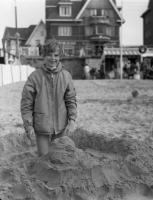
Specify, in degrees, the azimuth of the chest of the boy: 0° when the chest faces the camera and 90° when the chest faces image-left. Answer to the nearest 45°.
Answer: approximately 0°

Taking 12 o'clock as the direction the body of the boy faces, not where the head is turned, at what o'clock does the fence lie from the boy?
The fence is roughly at 6 o'clock from the boy.
